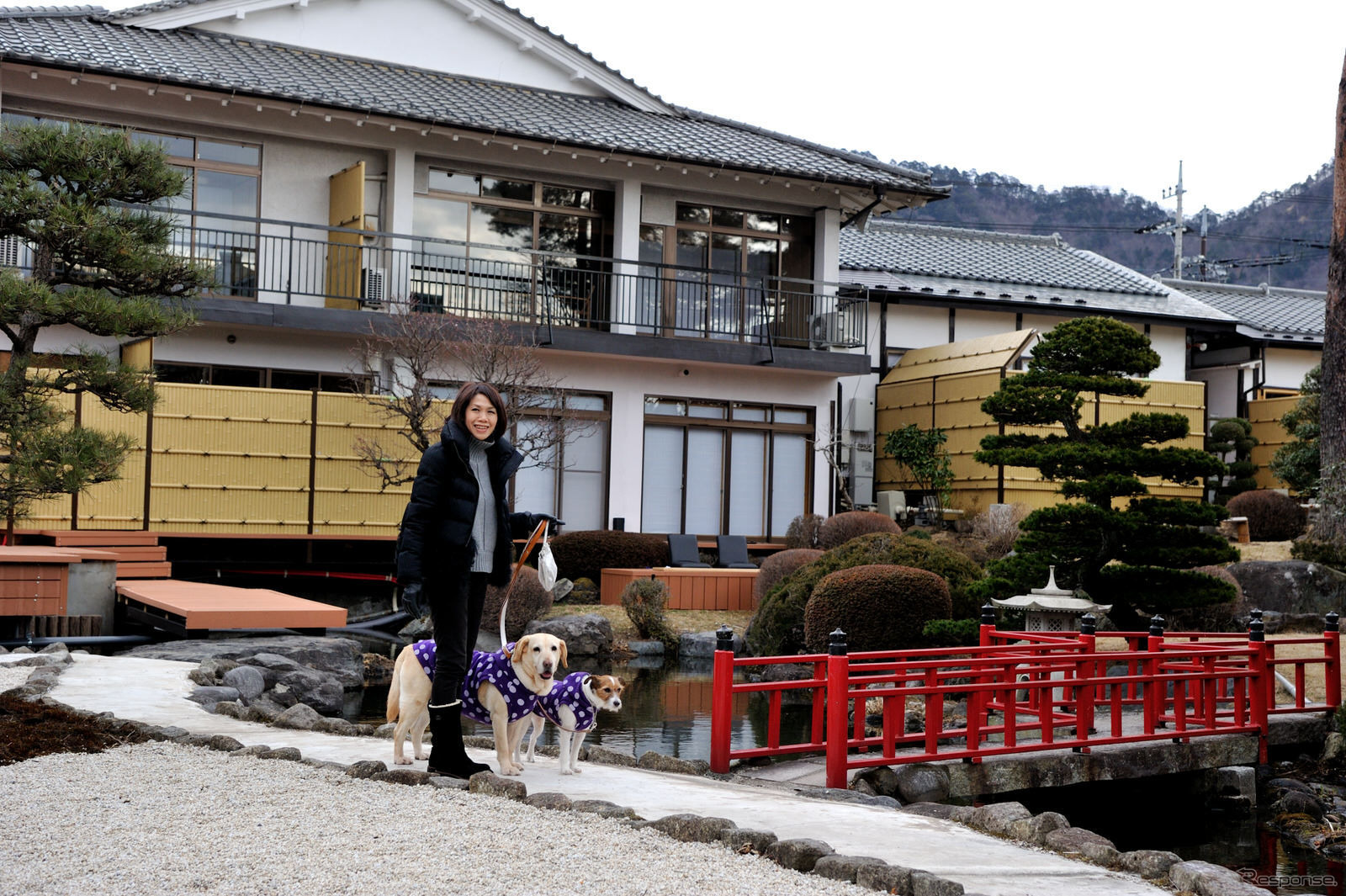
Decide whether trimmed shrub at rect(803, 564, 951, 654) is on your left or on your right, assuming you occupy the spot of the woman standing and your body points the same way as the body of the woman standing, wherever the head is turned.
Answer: on your left

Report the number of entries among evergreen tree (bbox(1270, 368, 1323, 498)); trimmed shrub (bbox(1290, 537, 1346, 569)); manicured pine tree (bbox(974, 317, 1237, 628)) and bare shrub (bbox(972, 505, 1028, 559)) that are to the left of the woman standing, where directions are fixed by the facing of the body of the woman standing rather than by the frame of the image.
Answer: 4

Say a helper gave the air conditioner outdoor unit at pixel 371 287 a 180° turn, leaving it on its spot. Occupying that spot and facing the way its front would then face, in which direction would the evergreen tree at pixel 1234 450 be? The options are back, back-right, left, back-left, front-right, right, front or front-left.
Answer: right

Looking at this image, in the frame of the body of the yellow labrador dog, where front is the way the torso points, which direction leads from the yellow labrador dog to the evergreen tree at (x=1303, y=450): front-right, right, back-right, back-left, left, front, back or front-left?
left

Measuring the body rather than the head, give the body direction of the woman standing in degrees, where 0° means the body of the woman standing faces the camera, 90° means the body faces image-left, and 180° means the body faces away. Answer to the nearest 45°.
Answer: approximately 315°

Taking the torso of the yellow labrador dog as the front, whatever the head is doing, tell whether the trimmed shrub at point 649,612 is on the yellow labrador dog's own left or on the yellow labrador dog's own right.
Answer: on the yellow labrador dog's own left

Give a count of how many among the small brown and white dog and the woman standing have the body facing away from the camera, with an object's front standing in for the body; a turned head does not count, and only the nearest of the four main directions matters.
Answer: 0

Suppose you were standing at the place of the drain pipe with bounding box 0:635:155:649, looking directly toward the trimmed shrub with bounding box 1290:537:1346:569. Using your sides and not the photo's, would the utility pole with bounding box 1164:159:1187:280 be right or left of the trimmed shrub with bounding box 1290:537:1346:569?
left

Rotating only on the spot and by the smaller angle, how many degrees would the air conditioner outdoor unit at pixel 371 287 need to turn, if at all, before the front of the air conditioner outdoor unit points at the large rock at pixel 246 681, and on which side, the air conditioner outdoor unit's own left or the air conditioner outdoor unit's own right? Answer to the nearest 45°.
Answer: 0° — it already faces it

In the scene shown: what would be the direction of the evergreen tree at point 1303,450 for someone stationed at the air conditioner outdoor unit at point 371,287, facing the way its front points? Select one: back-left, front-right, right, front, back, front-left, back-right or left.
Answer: left

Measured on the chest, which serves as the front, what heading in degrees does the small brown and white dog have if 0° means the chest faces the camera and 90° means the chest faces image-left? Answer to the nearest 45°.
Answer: approximately 315°
